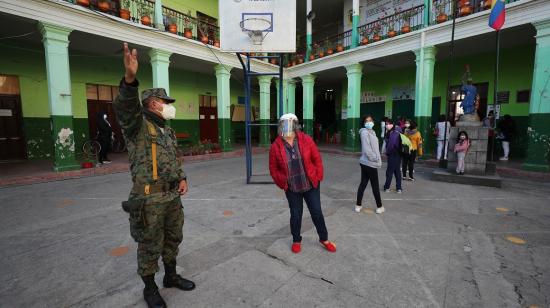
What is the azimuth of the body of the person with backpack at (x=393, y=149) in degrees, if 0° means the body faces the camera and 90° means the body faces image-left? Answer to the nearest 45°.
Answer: approximately 45°

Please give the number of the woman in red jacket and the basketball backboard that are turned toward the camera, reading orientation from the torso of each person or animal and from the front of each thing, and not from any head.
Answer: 2

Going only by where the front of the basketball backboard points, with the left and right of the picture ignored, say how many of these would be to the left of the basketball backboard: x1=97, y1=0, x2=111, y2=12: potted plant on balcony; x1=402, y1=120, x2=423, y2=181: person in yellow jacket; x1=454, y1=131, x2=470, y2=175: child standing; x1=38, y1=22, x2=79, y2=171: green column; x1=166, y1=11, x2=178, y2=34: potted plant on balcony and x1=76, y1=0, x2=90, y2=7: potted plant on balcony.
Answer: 2

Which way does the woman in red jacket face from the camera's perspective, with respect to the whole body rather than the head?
toward the camera

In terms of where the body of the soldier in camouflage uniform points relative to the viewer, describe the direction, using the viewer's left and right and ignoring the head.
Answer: facing the viewer and to the right of the viewer

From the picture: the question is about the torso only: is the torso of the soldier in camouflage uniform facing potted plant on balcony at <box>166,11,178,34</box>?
no

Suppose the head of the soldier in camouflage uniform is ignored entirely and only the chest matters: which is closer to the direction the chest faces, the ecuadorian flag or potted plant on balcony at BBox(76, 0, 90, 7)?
the ecuadorian flag

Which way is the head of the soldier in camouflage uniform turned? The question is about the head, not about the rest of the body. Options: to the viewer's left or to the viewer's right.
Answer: to the viewer's right

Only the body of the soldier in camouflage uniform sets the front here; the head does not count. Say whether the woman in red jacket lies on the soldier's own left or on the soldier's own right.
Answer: on the soldier's own left

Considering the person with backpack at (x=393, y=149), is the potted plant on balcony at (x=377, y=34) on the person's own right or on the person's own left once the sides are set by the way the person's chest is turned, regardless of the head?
on the person's own right

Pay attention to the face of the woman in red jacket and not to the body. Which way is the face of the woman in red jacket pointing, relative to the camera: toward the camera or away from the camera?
toward the camera

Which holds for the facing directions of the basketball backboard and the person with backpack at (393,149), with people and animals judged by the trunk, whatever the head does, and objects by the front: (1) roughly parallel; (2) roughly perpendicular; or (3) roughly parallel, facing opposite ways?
roughly perpendicular

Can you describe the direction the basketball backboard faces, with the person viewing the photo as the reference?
facing the viewer

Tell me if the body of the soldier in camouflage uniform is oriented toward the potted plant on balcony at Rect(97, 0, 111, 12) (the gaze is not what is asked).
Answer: no

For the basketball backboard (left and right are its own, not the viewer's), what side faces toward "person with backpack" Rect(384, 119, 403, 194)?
left

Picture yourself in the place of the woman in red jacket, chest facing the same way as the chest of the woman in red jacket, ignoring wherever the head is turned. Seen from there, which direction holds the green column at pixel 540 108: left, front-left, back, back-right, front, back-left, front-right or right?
back-left
